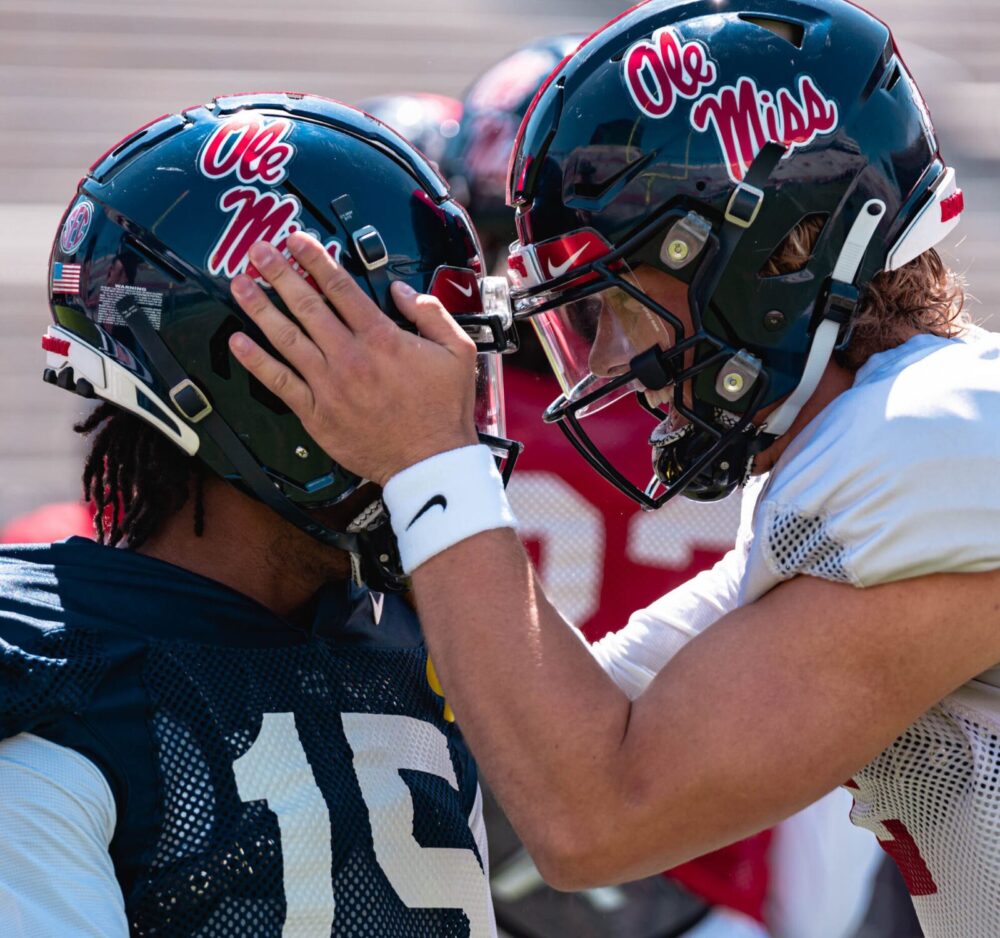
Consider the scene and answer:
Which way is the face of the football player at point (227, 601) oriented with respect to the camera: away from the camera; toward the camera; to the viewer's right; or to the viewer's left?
to the viewer's right

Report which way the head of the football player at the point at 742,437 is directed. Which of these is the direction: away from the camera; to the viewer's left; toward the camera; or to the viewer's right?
to the viewer's left

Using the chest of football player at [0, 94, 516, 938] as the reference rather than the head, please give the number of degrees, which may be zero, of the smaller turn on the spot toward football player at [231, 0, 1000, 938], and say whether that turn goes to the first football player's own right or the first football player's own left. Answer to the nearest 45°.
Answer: approximately 45° to the first football player's own left

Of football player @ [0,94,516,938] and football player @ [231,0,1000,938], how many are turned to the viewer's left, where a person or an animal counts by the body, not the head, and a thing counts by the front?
1

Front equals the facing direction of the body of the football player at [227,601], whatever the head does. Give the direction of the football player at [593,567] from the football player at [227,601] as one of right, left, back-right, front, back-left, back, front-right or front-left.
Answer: left

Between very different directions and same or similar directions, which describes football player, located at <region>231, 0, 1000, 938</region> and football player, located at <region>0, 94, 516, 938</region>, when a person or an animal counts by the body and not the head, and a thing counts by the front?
very different directions

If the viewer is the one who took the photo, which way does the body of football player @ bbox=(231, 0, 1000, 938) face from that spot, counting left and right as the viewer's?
facing to the left of the viewer

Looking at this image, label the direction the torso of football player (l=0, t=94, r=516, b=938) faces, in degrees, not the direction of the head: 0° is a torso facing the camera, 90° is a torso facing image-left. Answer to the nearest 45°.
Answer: approximately 315°

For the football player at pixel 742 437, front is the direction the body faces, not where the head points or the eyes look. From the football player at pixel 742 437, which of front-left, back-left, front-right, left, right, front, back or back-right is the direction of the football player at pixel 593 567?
right

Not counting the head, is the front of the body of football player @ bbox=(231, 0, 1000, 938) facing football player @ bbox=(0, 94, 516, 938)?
yes
